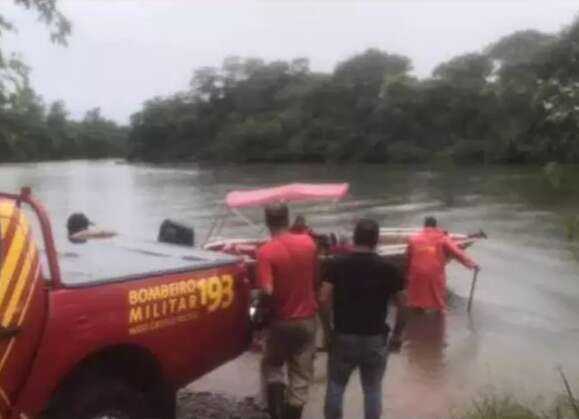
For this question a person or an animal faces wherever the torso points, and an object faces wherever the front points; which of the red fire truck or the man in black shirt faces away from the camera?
the man in black shirt

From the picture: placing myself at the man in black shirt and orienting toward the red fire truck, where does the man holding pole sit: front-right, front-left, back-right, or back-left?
back-right

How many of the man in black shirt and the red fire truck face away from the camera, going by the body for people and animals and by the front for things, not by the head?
1

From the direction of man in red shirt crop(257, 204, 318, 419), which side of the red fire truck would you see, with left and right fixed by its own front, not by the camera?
back

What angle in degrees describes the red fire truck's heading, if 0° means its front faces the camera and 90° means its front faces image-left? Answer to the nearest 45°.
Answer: approximately 45°

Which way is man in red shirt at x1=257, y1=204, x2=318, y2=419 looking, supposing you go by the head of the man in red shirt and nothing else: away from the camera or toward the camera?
away from the camera

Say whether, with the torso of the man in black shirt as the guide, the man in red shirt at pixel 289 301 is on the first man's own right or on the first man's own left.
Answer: on the first man's own left

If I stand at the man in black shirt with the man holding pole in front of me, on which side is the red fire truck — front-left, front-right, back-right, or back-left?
back-left

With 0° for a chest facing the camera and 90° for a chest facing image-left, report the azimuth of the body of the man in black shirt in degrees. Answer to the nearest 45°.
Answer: approximately 180°

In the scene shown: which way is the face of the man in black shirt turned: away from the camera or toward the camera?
away from the camera

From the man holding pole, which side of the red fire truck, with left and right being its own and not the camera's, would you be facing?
back
